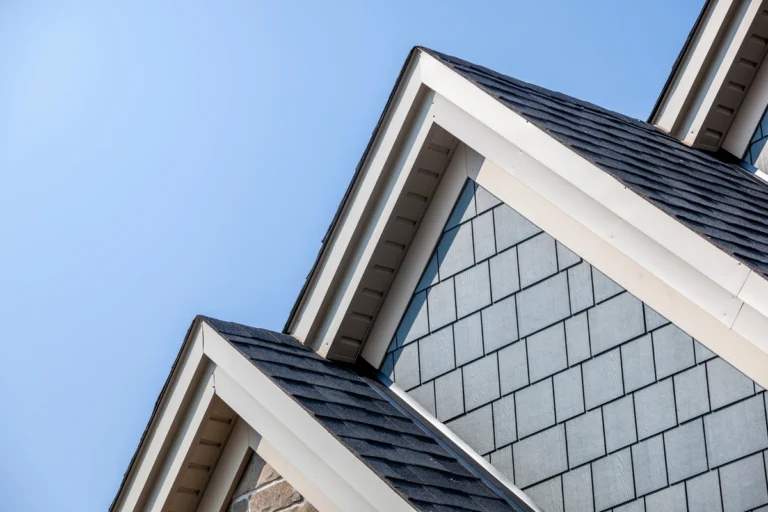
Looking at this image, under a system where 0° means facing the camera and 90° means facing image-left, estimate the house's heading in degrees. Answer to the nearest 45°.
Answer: approximately 45°
